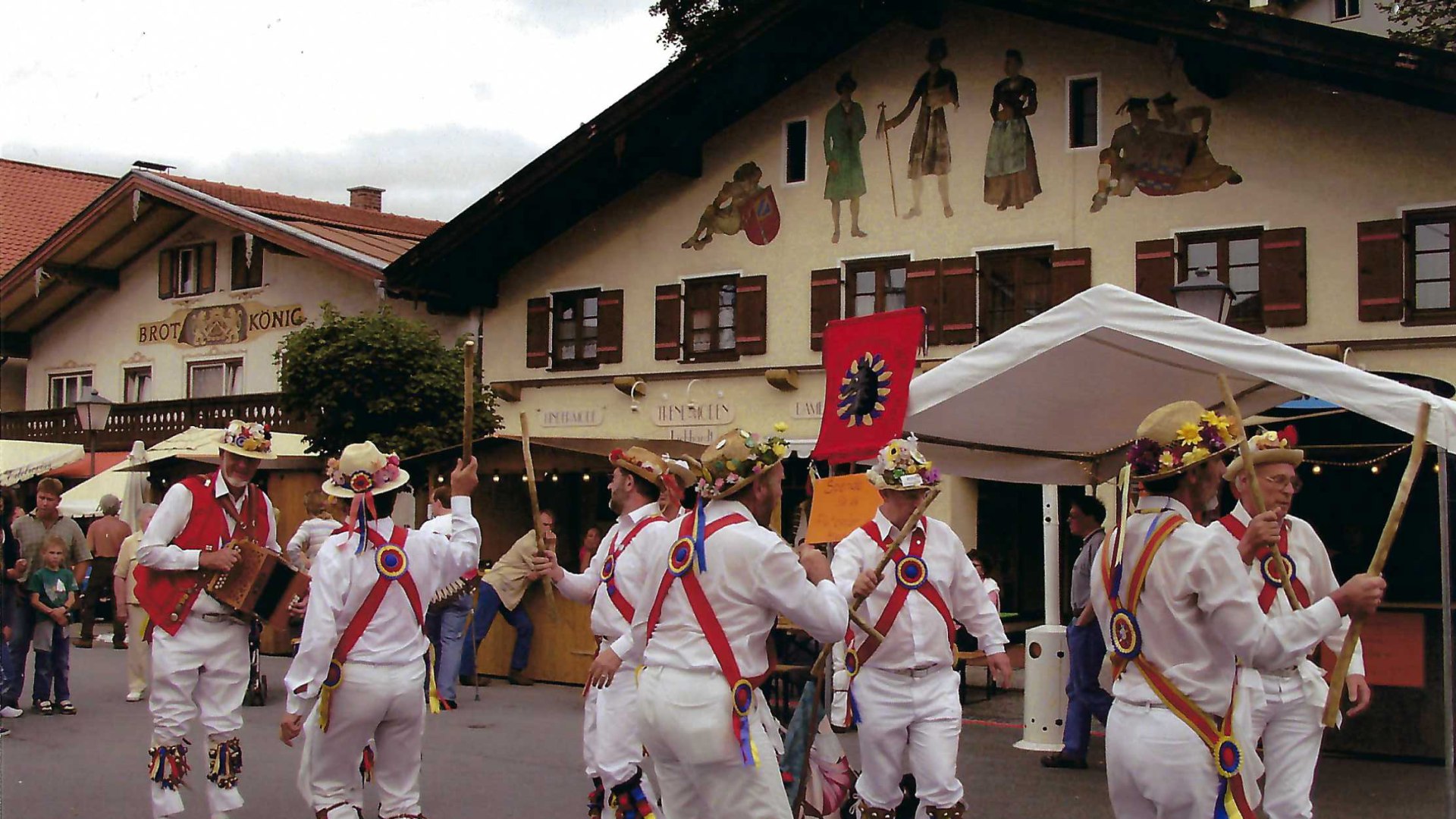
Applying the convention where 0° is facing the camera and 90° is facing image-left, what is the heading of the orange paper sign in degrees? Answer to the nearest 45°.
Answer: approximately 0°

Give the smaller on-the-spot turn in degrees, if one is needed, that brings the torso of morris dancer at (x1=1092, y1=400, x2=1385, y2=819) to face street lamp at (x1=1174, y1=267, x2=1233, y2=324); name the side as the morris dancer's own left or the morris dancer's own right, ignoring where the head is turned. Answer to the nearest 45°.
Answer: approximately 45° to the morris dancer's own left

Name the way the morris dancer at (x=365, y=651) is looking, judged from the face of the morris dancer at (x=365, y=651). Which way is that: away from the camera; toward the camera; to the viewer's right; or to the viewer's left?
away from the camera

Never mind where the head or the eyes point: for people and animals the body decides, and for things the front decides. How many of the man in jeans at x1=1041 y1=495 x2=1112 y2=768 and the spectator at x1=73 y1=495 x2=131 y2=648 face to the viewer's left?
1

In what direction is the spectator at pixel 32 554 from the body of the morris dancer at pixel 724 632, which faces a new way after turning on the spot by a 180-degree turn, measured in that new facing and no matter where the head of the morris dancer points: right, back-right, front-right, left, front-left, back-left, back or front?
right

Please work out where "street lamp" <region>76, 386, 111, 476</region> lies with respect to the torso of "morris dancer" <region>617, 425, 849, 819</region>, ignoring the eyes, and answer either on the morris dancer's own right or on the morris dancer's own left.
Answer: on the morris dancer's own left

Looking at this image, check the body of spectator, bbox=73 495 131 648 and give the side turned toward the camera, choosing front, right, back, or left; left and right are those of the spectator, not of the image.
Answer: back
